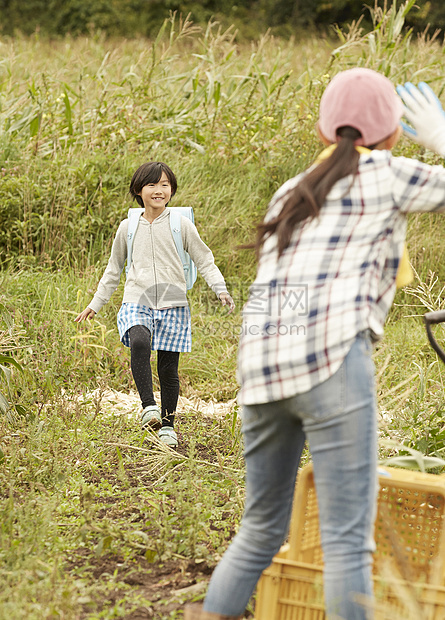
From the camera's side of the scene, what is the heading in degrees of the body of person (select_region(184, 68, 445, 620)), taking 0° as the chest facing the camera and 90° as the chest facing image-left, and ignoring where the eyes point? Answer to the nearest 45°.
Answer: approximately 180°
